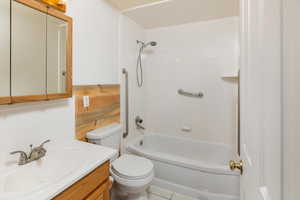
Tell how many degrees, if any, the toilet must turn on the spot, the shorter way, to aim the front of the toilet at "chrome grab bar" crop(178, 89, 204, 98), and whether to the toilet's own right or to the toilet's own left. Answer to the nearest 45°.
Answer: approximately 90° to the toilet's own left

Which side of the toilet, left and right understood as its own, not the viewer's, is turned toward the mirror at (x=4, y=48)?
right

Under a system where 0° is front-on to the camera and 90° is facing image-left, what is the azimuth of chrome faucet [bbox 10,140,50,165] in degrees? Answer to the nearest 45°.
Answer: approximately 315°

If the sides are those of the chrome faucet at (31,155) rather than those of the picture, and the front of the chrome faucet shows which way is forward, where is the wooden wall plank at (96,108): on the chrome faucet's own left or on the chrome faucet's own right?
on the chrome faucet's own left

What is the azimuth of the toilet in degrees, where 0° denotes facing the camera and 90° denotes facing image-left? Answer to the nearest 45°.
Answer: approximately 315°
